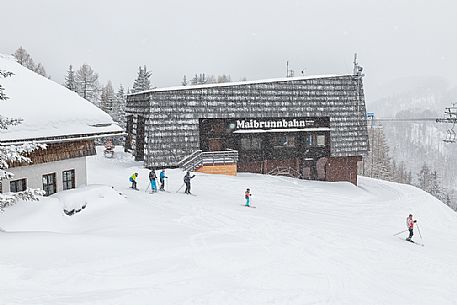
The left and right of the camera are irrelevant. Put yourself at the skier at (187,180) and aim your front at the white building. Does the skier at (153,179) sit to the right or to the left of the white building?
right

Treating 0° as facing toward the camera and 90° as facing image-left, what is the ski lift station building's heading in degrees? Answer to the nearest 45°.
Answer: approximately 0°

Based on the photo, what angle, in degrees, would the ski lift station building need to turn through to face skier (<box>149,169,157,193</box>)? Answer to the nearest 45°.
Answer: approximately 45° to its right
